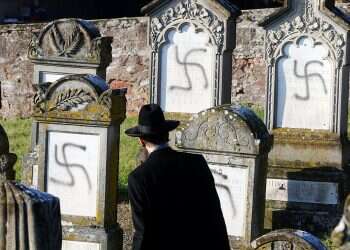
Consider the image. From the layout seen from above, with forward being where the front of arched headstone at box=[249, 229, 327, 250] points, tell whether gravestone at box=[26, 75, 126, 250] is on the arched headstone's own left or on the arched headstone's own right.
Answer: on the arched headstone's own right

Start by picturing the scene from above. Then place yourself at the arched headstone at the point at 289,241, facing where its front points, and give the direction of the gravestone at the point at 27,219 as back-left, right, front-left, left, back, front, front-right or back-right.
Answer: front-right

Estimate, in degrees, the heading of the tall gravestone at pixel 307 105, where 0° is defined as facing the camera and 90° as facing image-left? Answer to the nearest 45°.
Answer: approximately 0°

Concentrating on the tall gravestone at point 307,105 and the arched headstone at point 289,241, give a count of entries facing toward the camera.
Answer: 2

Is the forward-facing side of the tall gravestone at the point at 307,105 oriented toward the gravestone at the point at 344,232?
yes
